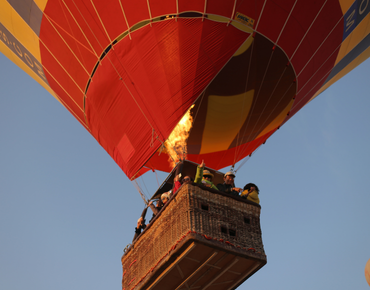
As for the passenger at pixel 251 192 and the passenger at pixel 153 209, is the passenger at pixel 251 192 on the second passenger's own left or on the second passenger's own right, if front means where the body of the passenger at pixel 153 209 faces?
on the second passenger's own left

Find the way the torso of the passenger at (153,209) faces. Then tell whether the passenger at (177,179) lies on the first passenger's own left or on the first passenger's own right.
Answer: on the first passenger's own left

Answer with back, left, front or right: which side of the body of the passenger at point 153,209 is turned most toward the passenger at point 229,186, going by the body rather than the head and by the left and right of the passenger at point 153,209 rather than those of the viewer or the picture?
left
